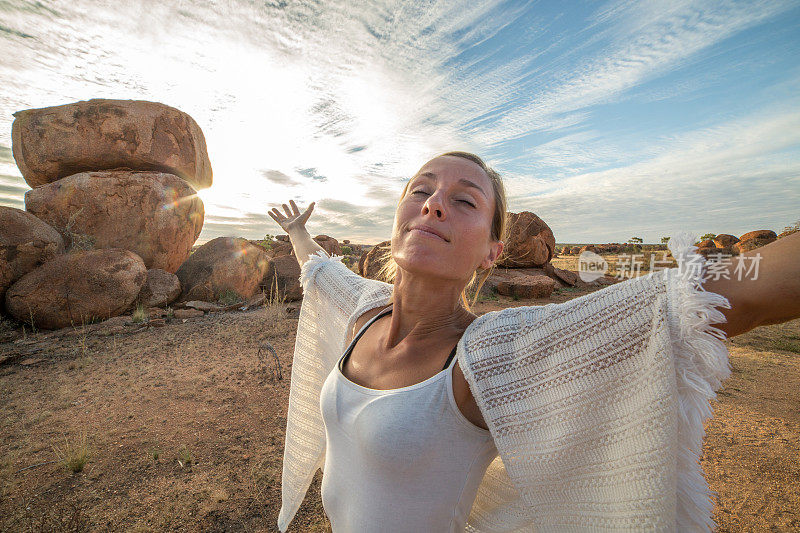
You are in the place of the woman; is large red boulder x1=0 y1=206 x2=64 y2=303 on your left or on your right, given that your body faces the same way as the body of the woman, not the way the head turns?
on your right

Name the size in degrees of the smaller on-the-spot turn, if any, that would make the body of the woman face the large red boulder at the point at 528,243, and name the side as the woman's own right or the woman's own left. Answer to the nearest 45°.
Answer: approximately 135° to the woman's own right

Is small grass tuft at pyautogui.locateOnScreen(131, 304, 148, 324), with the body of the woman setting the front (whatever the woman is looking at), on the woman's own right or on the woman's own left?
on the woman's own right

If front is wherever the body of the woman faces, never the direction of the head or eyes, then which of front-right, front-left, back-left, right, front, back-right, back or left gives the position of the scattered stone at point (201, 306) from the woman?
right

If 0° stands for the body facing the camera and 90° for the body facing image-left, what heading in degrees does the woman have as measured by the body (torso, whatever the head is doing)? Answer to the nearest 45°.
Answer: approximately 45°

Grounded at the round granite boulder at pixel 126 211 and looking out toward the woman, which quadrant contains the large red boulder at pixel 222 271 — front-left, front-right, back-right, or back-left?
front-left
